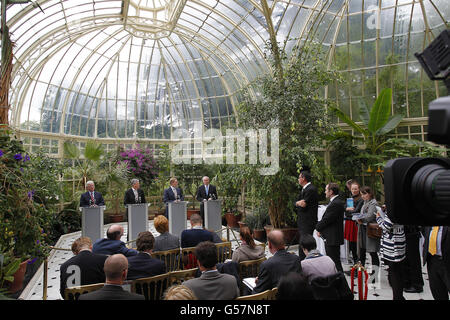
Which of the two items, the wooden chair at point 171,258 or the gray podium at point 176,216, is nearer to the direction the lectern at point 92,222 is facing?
the wooden chair

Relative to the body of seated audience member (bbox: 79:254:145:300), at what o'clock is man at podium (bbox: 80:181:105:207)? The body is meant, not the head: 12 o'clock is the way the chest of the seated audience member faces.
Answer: The man at podium is roughly at 12 o'clock from the seated audience member.

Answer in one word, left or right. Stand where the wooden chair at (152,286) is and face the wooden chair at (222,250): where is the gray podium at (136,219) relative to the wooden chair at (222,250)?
left

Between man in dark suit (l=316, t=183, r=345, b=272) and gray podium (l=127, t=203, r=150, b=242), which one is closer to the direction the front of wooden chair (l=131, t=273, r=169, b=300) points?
the gray podium

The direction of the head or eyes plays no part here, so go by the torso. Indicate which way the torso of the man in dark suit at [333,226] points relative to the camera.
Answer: to the viewer's left

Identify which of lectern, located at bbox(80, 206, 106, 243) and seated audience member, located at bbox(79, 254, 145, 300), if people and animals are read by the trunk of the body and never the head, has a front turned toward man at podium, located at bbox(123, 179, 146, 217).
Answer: the seated audience member

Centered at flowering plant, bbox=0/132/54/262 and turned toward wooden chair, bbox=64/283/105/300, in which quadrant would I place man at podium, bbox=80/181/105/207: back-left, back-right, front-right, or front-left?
back-left

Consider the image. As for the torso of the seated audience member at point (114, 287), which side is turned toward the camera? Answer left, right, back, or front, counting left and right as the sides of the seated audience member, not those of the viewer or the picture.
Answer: back

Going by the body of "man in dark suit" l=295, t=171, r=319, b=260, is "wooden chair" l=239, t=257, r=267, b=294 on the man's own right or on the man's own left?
on the man's own left

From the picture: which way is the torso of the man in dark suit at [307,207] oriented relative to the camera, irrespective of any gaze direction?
to the viewer's left

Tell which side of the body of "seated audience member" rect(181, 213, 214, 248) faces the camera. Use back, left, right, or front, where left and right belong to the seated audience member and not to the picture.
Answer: back

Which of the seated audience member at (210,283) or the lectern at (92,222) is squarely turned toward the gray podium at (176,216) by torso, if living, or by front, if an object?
the seated audience member
